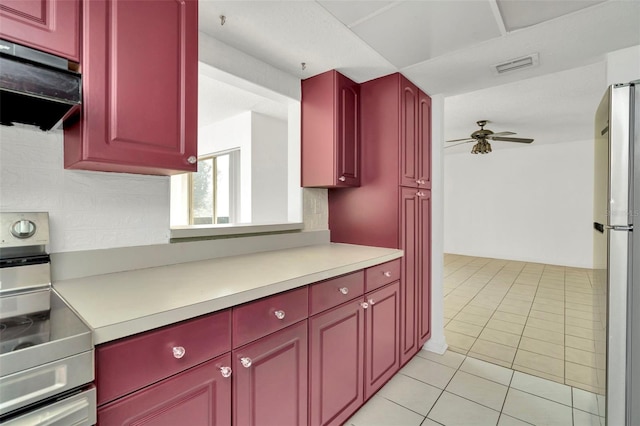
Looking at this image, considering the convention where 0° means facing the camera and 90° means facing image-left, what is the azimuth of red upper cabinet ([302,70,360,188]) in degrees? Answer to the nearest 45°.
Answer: approximately 315°

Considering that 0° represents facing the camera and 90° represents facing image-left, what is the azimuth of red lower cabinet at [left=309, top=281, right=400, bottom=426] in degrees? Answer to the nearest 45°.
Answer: approximately 315°

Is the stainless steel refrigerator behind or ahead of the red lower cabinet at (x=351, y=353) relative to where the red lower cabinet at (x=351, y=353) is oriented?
ahead

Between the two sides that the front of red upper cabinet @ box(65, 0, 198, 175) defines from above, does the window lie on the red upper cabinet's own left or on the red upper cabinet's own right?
on the red upper cabinet's own left

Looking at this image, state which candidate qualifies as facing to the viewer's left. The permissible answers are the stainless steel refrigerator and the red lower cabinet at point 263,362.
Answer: the stainless steel refrigerator

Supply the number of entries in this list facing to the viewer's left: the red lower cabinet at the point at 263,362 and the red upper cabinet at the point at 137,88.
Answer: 0

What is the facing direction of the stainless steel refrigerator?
to the viewer's left

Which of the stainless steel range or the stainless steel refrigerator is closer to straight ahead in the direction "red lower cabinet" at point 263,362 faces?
the stainless steel refrigerator

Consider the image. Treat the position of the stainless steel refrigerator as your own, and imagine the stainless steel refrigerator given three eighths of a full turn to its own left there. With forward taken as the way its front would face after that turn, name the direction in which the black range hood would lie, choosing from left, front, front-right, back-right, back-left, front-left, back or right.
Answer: right

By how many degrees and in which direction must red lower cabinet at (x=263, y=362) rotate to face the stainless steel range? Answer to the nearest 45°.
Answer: approximately 90° to its right

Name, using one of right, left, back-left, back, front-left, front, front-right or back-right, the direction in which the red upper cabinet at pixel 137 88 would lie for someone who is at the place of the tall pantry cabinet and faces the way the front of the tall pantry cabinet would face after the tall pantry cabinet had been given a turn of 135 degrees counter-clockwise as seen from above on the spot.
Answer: back-left

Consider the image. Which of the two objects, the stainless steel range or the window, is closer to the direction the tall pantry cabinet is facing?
the stainless steel range

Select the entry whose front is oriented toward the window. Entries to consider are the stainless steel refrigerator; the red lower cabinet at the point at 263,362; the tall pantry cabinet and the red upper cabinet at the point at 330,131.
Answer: the stainless steel refrigerator

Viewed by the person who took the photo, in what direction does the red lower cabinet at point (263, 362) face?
facing the viewer and to the right of the viewer
